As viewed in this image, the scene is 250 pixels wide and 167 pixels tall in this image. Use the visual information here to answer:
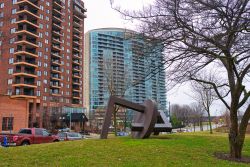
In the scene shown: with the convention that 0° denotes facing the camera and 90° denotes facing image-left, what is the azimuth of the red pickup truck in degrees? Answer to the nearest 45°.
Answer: approximately 225°

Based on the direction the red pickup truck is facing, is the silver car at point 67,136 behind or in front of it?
in front

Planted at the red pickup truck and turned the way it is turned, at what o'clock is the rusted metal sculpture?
The rusted metal sculpture is roughly at 2 o'clock from the red pickup truck.
